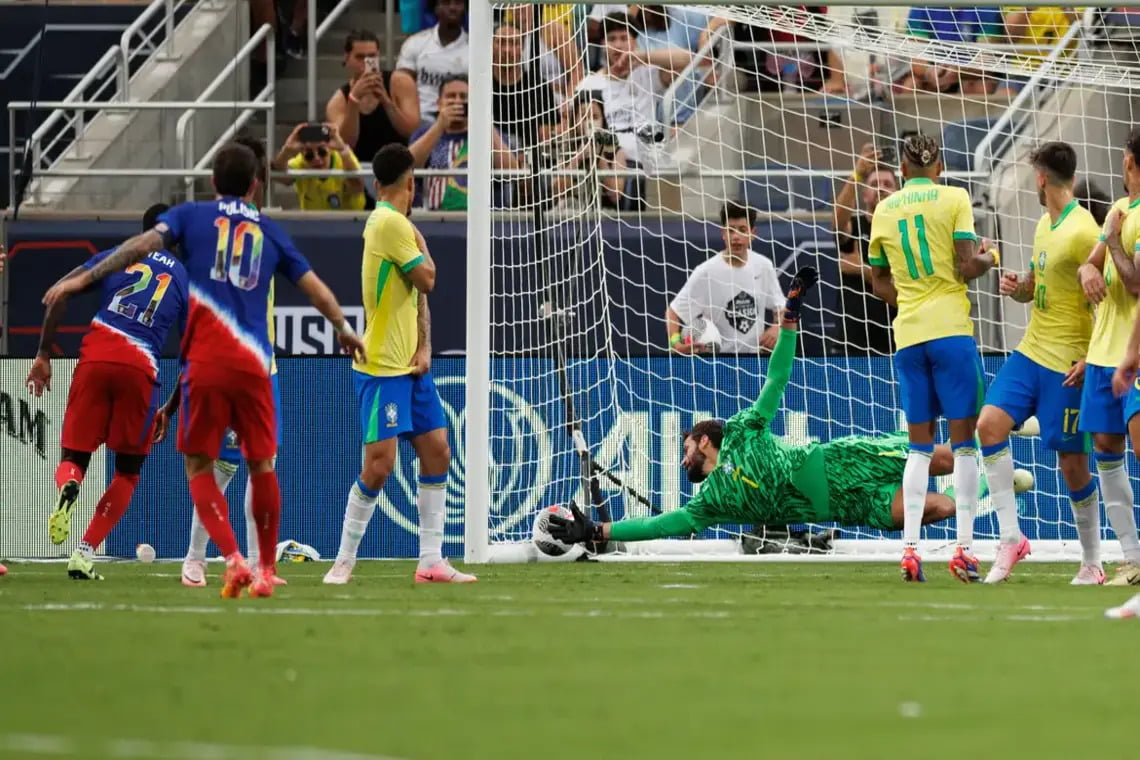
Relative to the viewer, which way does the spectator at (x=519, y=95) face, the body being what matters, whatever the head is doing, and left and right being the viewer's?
facing the viewer

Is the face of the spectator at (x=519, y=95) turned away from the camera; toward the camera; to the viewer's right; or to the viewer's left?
toward the camera

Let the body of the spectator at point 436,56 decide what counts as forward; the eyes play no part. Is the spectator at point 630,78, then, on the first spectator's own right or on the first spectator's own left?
on the first spectator's own left

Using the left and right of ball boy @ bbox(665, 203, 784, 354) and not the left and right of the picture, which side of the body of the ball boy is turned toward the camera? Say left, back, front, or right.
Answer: front

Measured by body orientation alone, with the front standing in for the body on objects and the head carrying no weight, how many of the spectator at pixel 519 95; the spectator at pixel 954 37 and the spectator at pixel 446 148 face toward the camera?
3

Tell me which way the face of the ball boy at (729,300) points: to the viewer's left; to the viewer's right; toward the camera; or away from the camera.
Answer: toward the camera

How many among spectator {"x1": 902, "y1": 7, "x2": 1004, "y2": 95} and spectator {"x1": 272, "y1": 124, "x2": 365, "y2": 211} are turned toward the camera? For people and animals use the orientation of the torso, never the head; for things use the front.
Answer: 2

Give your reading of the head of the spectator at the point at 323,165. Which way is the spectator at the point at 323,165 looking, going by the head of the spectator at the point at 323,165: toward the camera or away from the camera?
toward the camera

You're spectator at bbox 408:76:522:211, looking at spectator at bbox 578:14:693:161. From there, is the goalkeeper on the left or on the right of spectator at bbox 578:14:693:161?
right

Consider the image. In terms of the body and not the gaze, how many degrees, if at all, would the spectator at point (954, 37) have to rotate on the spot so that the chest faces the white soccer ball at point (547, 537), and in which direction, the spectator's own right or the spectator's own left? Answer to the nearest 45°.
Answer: approximately 45° to the spectator's own right

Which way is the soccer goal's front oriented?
toward the camera
